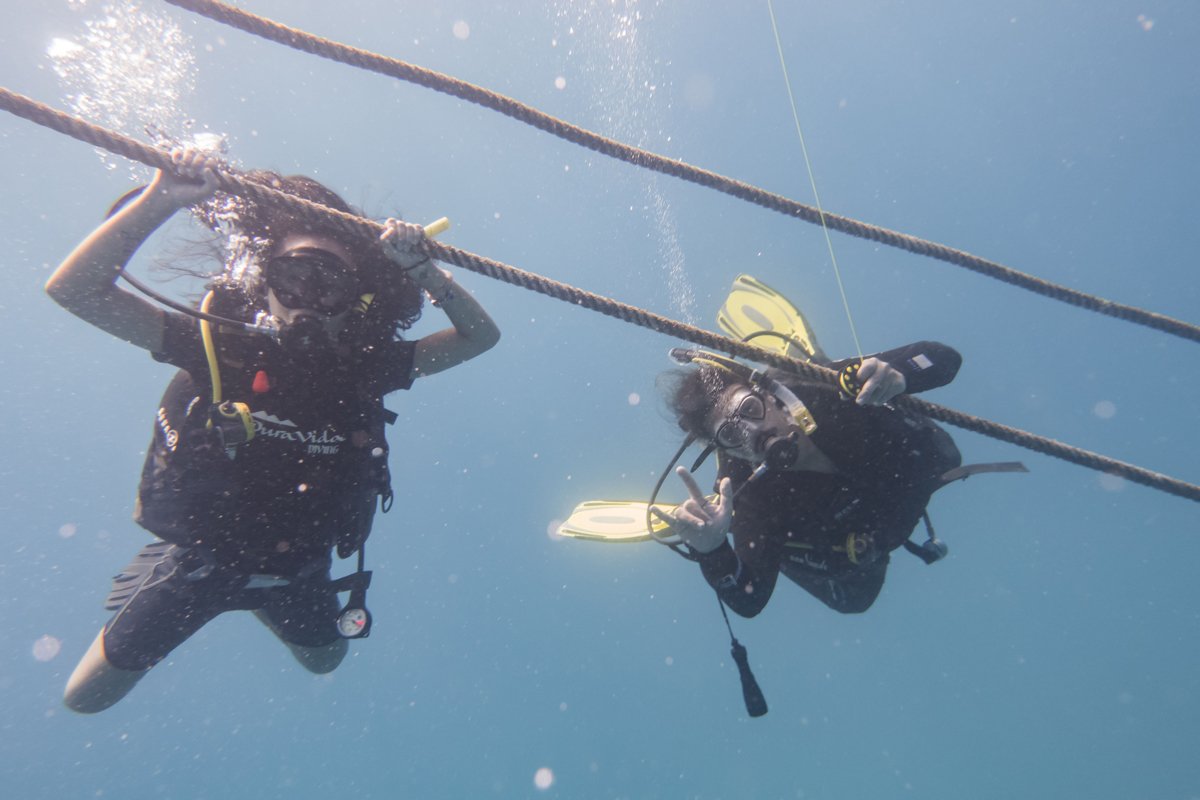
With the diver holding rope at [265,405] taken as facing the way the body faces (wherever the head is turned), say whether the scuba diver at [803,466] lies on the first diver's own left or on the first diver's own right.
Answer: on the first diver's own left

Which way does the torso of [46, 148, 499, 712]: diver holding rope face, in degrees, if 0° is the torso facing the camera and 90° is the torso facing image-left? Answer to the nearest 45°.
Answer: approximately 0°
